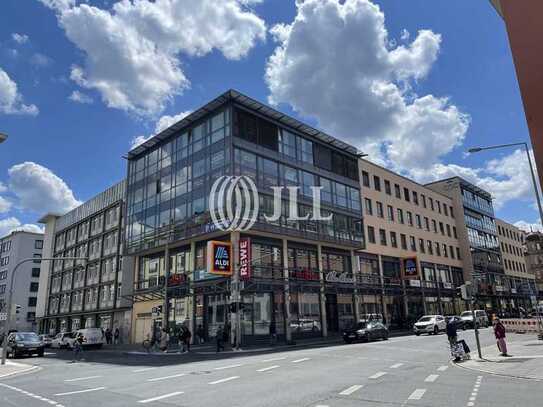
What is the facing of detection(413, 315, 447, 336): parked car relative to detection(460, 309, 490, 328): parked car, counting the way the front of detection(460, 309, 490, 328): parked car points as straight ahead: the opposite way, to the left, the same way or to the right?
the same way

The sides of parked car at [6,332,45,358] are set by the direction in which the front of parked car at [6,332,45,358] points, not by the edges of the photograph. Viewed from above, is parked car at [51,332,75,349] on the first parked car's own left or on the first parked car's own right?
on the first parked car's own left

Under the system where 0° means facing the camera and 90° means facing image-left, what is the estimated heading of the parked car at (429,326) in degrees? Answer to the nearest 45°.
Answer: approximately 45°

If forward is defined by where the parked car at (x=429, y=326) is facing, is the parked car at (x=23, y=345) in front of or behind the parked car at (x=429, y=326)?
in front

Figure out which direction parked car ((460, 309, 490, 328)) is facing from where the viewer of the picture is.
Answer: facing the viewer and to the left of the viewer

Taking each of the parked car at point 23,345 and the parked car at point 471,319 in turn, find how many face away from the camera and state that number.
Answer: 0

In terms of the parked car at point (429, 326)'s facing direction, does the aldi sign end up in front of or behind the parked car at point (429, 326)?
in front

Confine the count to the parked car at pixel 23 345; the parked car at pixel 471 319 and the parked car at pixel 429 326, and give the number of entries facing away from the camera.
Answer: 0

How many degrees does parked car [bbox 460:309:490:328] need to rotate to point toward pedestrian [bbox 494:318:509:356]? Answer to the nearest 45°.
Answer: approximately 45° to its left

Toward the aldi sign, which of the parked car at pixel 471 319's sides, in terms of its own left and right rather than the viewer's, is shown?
front

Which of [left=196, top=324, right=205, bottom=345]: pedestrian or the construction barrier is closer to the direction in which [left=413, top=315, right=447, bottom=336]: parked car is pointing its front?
the pedestrian

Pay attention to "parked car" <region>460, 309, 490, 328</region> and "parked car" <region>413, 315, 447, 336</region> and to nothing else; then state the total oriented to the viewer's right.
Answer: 0
